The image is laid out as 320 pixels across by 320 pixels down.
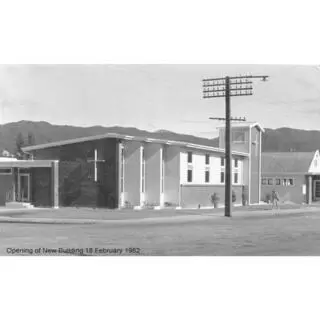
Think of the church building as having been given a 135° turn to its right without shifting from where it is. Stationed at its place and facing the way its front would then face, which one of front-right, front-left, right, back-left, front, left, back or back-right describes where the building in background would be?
right

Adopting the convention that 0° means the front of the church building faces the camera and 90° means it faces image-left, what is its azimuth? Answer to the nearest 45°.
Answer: approximately 45°
